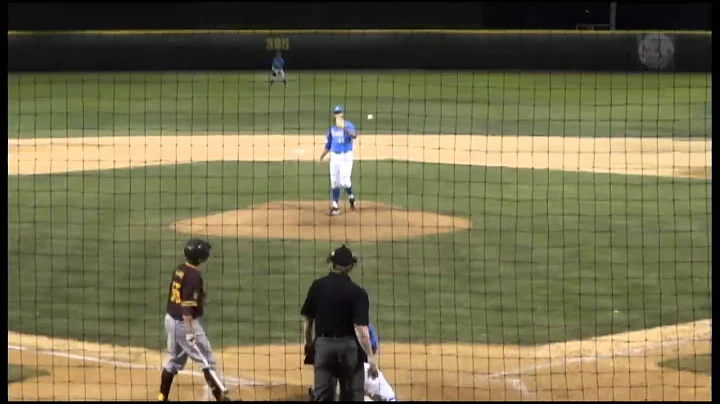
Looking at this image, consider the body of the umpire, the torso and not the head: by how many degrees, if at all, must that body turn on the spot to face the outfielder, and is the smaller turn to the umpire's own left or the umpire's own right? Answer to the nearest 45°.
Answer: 0° — they already face them

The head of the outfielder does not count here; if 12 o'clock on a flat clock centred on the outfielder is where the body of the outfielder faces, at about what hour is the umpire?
The umpire is roughly at 12 o'clock from the outfielder.

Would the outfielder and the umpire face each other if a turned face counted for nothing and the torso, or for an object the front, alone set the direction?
yes

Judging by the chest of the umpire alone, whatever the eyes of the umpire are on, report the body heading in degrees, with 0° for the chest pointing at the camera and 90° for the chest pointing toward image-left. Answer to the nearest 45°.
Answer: approximately 180°

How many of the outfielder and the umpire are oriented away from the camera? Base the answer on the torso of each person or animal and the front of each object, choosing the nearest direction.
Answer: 1

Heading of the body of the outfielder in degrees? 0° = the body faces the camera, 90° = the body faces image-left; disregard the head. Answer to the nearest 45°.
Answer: approximately 0°

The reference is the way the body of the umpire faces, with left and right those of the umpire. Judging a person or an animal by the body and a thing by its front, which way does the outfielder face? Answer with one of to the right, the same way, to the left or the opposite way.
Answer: the opposite way
